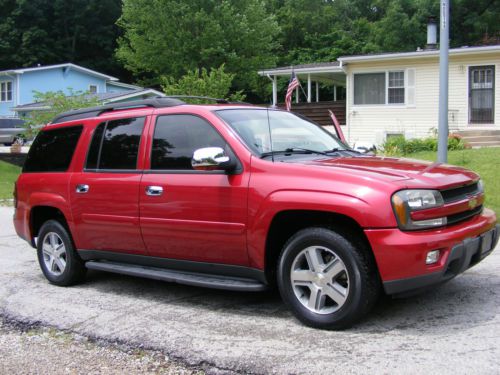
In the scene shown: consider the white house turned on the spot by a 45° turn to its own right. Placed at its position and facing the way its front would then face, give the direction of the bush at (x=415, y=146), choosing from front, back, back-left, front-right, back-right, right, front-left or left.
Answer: front-left

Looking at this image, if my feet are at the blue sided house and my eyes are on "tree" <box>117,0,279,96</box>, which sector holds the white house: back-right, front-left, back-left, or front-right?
front-right

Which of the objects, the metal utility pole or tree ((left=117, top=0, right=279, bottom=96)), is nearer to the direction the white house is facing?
the metal utility pole

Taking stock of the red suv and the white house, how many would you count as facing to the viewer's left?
0

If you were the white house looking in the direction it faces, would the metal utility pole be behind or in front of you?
in front

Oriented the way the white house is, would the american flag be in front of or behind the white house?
in front

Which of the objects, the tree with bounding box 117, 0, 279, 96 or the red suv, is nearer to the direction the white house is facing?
the red suv

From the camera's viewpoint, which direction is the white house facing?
toward the camera

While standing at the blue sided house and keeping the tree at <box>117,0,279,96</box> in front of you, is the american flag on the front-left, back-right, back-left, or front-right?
front-right

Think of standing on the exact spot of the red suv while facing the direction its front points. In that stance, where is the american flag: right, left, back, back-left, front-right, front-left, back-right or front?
back-left

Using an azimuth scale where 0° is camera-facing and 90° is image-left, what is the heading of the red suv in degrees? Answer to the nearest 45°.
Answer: approximately 315°

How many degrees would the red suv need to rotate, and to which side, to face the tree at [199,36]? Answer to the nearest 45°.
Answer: approximately 135° to its left

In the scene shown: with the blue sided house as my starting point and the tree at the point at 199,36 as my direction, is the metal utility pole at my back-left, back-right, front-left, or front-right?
front-right
